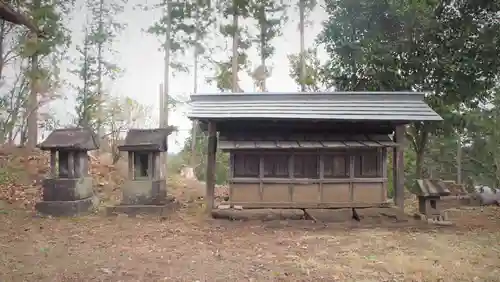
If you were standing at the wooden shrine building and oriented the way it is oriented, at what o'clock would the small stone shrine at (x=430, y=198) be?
The small stone shrine is roughly at 9 o'clock from the wooden shrine building.

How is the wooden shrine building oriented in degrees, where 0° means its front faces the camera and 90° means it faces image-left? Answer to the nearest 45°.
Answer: approximately 0°

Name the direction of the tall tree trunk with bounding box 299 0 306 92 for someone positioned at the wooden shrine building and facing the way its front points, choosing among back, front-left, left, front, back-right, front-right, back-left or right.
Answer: back

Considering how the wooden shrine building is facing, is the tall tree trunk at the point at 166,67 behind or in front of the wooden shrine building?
behind

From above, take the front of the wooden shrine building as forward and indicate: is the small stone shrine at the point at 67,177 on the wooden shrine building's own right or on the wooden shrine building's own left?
on the wooden shrine building's own right

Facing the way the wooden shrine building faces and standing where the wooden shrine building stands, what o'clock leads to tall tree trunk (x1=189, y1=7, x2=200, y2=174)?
The tall tree trunk is roughly at 5 o'clock from the wooden shrine building.

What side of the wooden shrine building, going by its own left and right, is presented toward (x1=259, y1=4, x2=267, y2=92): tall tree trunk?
back

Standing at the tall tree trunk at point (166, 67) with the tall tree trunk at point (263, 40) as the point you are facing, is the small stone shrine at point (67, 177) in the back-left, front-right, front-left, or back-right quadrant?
back-right
